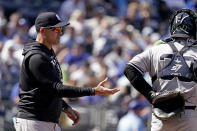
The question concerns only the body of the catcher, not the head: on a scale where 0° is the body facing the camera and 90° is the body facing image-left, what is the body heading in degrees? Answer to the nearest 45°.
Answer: approximately 180°
